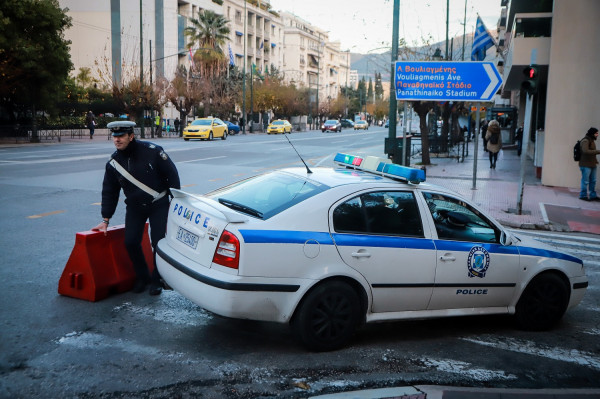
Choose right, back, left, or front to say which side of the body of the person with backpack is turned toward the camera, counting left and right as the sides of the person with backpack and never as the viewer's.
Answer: right

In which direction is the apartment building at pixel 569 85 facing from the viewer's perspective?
to the viewer's left

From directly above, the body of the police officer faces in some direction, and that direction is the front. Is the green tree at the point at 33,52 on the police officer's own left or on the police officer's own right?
on the police officer's own right

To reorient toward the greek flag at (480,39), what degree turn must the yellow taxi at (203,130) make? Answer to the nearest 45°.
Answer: approximately 90° to its left

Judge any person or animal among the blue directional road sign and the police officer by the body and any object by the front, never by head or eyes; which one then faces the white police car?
the blue directional road sign

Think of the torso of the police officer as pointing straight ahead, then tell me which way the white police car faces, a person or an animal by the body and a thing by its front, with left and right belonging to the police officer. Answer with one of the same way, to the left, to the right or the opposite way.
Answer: the opposite way

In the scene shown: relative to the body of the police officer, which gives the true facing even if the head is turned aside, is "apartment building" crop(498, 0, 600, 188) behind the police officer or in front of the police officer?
behind

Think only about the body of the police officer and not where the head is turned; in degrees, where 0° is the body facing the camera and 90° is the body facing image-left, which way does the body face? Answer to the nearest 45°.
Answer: approximately 45°

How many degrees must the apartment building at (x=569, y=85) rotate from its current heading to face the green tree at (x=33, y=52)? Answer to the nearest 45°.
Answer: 0° — it already faces it
